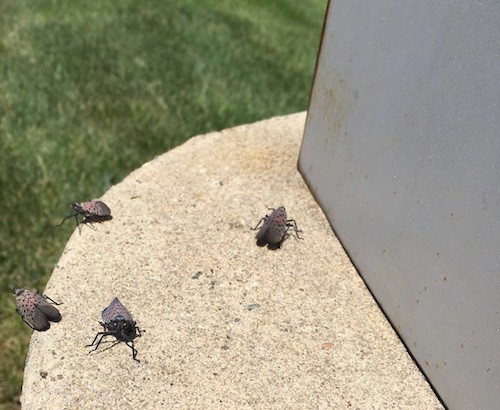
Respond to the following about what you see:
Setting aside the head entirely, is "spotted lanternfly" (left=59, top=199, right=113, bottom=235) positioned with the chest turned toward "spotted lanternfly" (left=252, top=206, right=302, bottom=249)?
no

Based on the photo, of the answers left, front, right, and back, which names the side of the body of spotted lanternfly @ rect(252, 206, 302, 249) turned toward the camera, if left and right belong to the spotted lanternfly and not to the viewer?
back

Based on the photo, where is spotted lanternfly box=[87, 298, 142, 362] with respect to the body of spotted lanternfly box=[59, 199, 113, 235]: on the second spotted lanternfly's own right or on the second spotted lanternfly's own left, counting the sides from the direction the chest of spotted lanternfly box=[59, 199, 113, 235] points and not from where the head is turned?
on the second spotted lanternfly's own left

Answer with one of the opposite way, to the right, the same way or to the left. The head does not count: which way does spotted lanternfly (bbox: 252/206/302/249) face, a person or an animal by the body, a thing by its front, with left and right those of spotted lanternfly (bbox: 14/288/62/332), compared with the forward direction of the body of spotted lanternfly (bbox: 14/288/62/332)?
to the right

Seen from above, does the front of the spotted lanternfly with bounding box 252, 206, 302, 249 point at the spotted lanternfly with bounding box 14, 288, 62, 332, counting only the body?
no

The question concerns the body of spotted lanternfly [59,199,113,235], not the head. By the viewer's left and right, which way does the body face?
facing to the left of the viewer

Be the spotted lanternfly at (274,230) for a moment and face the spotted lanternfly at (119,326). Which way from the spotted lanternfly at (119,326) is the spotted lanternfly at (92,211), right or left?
right

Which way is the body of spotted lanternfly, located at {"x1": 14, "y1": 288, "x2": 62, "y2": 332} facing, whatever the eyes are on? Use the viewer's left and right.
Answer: facing away from the viewer and to the left of the viewer

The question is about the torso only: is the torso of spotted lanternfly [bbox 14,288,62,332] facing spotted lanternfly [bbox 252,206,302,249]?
no

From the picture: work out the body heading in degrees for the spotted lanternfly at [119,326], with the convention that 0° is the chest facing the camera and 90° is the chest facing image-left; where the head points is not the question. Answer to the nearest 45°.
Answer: approximately 0°

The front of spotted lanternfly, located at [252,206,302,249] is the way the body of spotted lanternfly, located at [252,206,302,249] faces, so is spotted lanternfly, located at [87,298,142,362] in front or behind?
behind

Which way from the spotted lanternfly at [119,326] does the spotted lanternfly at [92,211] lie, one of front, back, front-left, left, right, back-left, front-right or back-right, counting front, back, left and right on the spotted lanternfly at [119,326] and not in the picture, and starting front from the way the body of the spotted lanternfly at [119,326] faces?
back

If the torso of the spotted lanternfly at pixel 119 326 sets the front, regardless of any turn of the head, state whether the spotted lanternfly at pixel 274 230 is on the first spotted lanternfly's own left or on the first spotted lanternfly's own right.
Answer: on the first spotted lanternfly's own left
